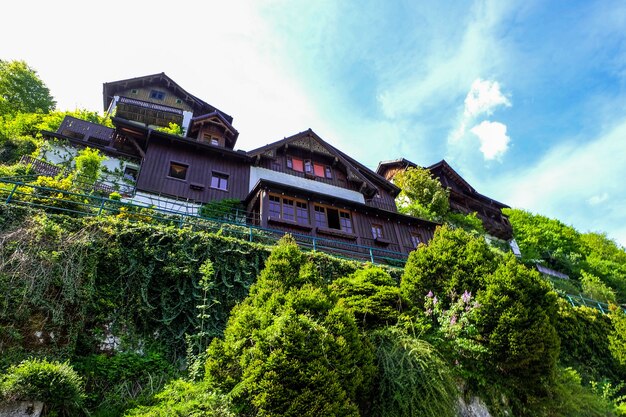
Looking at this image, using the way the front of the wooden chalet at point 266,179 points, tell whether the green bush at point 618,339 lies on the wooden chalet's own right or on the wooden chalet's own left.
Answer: on the wooden chalet's own left

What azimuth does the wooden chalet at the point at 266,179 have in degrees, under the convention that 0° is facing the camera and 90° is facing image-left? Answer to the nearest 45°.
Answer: approximately 0°

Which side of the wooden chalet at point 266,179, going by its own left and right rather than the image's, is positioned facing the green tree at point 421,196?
left

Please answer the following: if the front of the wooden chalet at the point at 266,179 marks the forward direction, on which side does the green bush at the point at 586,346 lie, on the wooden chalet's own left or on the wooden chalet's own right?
on the wooden chalet's own left

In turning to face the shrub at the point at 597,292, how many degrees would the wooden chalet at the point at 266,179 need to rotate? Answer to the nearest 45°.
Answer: approximately 90° to its left
